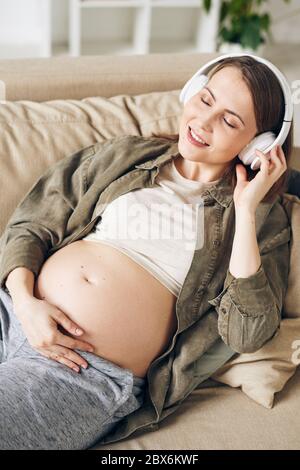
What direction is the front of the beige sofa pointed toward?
toward the camera
